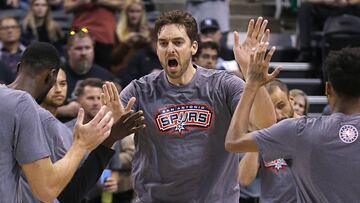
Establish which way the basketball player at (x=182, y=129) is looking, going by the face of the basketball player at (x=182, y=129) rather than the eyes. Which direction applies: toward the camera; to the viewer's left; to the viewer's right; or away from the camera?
toward the camera

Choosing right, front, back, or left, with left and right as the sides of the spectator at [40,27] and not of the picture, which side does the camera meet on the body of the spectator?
front

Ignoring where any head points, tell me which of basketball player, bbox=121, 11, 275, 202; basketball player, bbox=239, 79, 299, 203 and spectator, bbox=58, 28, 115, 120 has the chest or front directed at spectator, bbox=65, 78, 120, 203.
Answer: spectator, bbox=58, 28, 115, 120

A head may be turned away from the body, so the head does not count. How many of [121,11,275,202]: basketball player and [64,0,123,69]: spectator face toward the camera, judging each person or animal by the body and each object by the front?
2

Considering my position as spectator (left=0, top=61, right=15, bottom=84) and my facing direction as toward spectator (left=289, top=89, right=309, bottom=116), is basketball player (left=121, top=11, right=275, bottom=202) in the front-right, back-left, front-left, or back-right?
front-right

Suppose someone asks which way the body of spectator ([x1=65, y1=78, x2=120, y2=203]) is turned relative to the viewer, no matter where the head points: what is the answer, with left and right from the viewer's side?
facing the viewer and to the right of the viewer

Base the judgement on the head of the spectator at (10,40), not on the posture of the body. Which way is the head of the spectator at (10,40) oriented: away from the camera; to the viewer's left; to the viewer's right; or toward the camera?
toward the camera

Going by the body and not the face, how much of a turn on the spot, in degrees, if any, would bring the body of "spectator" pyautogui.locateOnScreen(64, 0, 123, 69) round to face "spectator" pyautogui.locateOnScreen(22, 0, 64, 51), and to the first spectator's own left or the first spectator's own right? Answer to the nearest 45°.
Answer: approximately 90° to the first spectator's own right

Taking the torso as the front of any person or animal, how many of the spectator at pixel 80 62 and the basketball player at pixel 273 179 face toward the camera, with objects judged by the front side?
2

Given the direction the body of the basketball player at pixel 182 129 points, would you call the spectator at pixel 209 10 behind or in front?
behind

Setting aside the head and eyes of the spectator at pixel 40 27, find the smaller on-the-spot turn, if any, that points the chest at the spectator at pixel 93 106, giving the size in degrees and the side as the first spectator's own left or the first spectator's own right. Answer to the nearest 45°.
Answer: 0° — they already face them

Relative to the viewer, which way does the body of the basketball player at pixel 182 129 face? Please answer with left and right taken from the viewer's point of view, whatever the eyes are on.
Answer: facing the viewer
